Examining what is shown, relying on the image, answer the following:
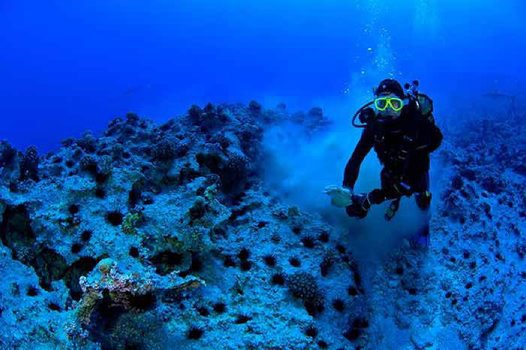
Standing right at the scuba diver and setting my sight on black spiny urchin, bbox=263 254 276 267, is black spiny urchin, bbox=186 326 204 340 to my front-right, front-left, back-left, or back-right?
front-left

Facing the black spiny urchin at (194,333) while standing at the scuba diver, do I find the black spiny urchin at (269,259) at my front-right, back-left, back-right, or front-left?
front-right

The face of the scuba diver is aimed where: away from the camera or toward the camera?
toward the camera

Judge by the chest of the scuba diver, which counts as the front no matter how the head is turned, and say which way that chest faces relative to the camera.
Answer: toward the camera

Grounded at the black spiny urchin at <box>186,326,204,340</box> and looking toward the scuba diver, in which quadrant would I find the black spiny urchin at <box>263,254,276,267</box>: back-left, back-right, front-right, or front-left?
front-left
